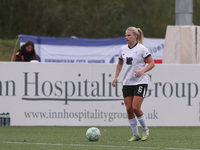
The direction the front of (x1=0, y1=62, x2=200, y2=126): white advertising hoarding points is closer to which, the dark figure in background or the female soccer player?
the female soccer player

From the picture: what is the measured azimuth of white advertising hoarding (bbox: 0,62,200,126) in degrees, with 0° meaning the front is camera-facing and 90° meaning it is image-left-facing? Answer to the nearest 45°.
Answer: approximately 0°

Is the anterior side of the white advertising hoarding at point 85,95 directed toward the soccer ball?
yes
